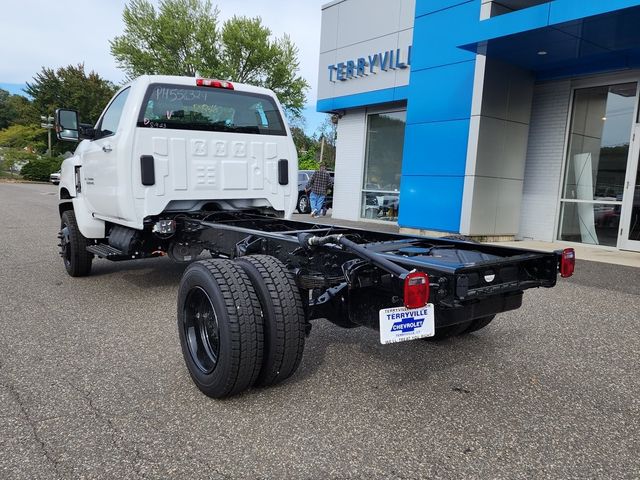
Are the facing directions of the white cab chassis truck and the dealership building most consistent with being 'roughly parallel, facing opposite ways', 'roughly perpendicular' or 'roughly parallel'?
roughly perpendicular

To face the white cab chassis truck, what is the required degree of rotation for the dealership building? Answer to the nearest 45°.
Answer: approximately 45° to its left

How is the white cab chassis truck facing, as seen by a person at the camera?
facing away from the viewer and to the left of the viewer

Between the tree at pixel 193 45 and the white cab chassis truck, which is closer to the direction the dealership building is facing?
the white cab chassis truck

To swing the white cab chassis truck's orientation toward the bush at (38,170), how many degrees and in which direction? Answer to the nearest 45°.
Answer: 0° — it already faces it

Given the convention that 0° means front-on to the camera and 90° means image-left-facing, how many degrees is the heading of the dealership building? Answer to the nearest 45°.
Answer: approximately 45°

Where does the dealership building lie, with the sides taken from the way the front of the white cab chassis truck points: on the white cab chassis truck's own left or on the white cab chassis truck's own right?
on the white cab chassis truck's own right

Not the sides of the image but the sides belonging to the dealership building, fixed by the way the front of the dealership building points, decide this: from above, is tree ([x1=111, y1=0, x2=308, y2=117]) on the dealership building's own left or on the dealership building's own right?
on the dealership building's own right
